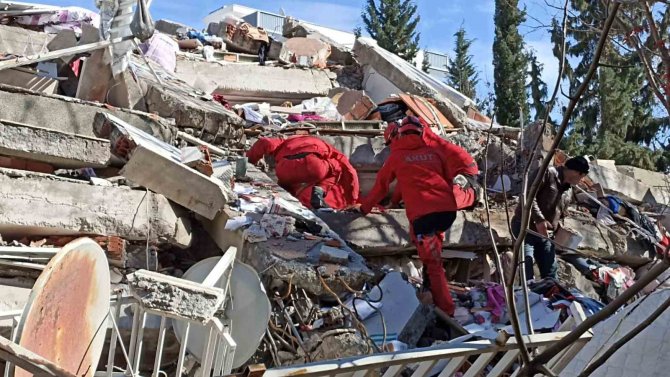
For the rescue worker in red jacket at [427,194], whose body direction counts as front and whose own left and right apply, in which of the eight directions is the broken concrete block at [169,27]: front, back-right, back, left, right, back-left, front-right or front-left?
front-left

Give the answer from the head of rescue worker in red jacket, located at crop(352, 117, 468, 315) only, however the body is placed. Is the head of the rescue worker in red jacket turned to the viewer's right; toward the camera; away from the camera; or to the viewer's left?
away from the camera

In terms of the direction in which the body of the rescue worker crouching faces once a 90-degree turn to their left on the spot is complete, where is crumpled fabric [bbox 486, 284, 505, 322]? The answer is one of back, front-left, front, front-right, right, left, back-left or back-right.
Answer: back-left

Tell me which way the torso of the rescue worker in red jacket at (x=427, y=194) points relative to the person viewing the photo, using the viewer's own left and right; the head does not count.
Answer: facing away from the viewer

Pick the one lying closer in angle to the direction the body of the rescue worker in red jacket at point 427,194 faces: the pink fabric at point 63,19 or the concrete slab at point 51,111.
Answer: the pink fabric

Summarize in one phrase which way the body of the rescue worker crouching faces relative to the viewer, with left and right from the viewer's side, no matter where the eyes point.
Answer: facing away from the viewer

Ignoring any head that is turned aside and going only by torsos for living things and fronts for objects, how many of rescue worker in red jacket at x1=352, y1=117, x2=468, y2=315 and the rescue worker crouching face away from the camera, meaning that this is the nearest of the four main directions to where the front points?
2

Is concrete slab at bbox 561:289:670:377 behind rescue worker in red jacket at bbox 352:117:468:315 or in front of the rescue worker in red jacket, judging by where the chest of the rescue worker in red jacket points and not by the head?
behind
